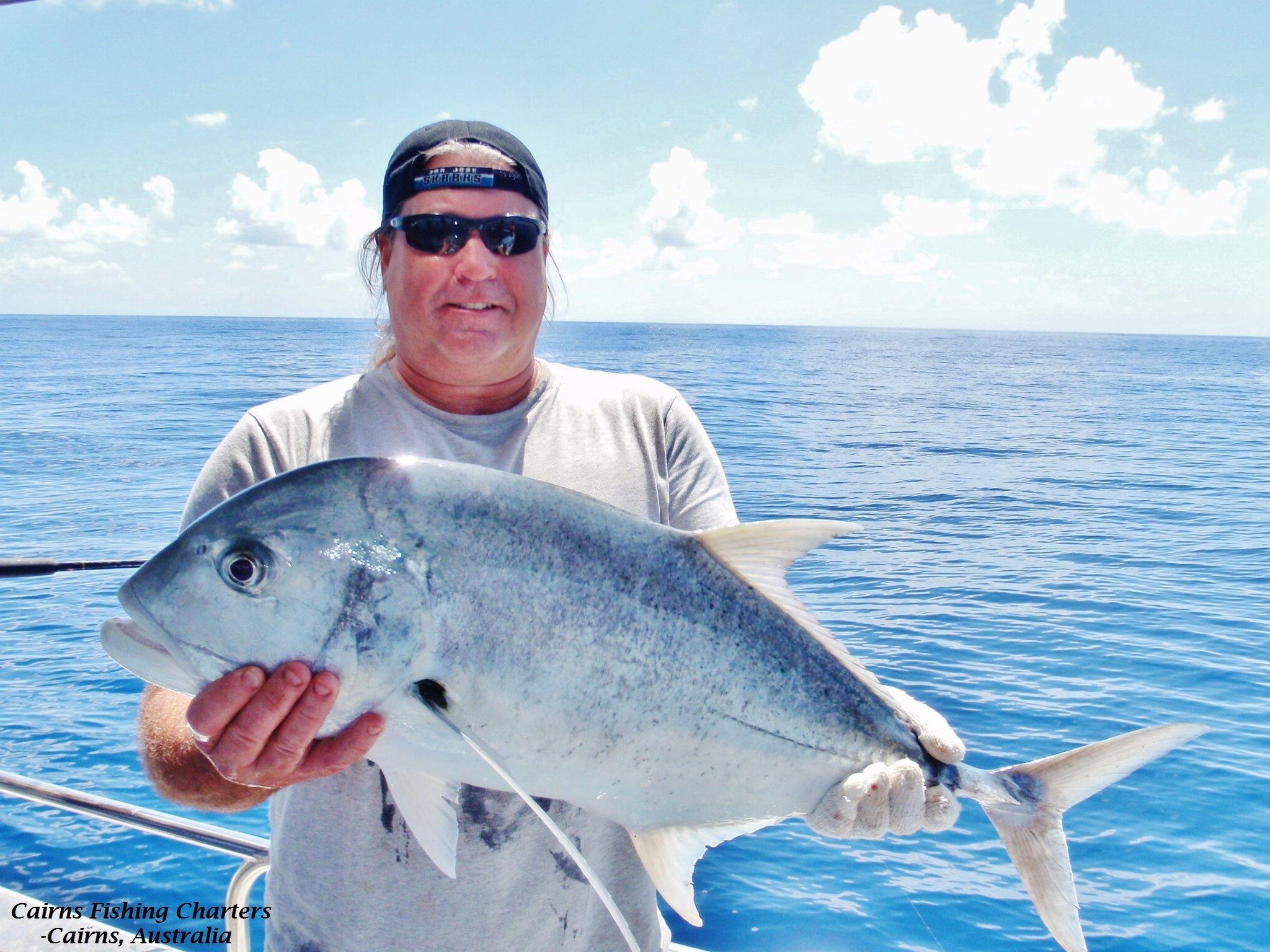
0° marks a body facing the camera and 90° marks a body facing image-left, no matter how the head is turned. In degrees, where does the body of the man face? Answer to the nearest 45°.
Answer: approximately 0°

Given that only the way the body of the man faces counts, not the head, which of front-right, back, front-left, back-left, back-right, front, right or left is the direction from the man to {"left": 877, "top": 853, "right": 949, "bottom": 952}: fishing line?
back-left

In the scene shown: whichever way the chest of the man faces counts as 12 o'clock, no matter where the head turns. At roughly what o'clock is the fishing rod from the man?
The fishing rod is roughly at 4 o'clock from the man.
